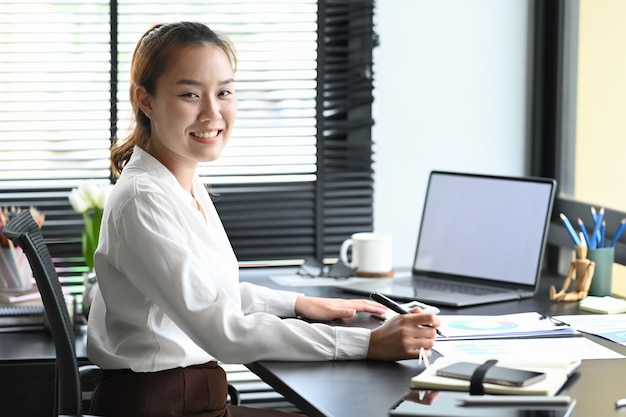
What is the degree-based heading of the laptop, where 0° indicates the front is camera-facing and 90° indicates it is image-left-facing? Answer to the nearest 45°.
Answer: approximately 45°

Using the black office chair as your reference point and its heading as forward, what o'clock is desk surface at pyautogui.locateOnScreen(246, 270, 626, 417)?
The desk surface is roughly at 1 o'clock from the black office chair.

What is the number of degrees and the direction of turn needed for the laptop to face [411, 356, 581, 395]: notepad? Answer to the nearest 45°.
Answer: approximately 45° to its left

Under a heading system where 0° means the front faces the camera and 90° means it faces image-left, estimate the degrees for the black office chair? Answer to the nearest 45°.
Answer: approximately 270°

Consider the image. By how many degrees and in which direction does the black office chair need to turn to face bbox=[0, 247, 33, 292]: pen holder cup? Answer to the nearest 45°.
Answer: approximately 90° to its left

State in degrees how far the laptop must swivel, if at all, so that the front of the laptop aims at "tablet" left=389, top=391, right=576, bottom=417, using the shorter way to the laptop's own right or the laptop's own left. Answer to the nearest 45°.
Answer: approximately 45° to the laptop's own left

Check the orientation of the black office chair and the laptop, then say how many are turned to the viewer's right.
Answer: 1

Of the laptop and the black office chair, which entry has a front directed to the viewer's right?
the black office chair
